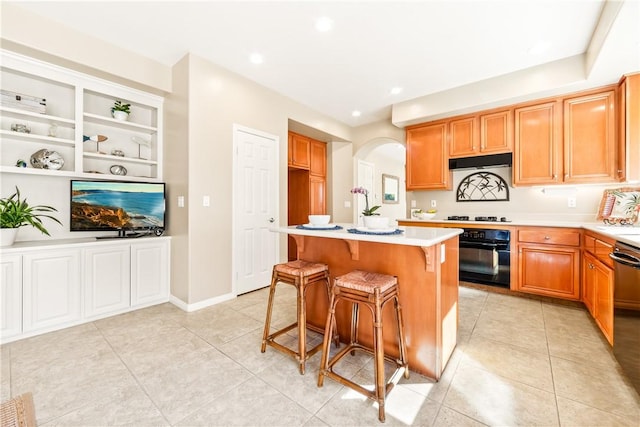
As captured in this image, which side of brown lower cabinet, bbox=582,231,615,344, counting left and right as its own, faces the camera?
left

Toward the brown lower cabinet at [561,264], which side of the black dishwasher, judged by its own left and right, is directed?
right

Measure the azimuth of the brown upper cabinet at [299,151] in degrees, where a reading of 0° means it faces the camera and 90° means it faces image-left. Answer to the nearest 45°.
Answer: approximately 315°

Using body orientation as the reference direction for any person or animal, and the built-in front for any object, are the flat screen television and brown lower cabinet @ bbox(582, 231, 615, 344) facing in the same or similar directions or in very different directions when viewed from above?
very different directions

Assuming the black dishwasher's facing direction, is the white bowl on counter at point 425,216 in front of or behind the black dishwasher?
in front

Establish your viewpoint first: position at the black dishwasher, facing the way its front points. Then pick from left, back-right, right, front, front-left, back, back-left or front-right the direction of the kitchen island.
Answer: front-left

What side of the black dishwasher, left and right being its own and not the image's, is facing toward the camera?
left

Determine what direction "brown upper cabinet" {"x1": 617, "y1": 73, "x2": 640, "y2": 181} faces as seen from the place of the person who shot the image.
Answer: facing to the left of the viewer

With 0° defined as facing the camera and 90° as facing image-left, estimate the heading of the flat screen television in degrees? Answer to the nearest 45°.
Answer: approximately 0°

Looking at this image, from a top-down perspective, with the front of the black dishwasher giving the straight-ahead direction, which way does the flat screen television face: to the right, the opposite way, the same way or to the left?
the opposite way
